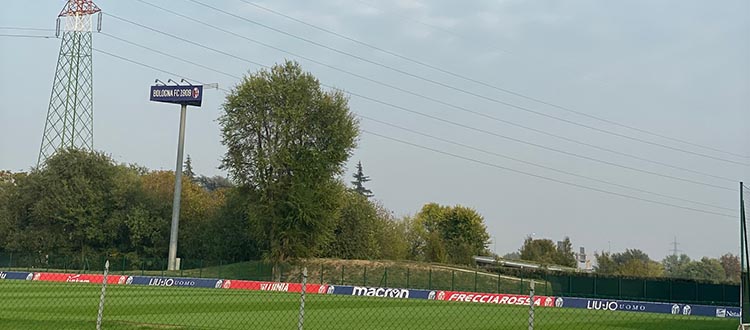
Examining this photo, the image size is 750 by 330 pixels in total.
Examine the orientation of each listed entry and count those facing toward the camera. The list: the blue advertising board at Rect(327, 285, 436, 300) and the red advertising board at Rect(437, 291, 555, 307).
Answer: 2

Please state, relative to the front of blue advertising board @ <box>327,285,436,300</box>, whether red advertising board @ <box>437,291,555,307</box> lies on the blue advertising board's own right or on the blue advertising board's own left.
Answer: on the blue advertising board's own left

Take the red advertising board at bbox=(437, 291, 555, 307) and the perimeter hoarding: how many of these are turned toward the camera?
2

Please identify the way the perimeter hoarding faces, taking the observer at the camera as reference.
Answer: facing the viewer

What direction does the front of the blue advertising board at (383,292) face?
toward the camera

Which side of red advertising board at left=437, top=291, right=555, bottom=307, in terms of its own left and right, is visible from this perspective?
front

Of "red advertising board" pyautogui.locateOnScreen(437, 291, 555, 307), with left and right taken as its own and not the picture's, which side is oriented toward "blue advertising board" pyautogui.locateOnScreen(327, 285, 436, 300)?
right
